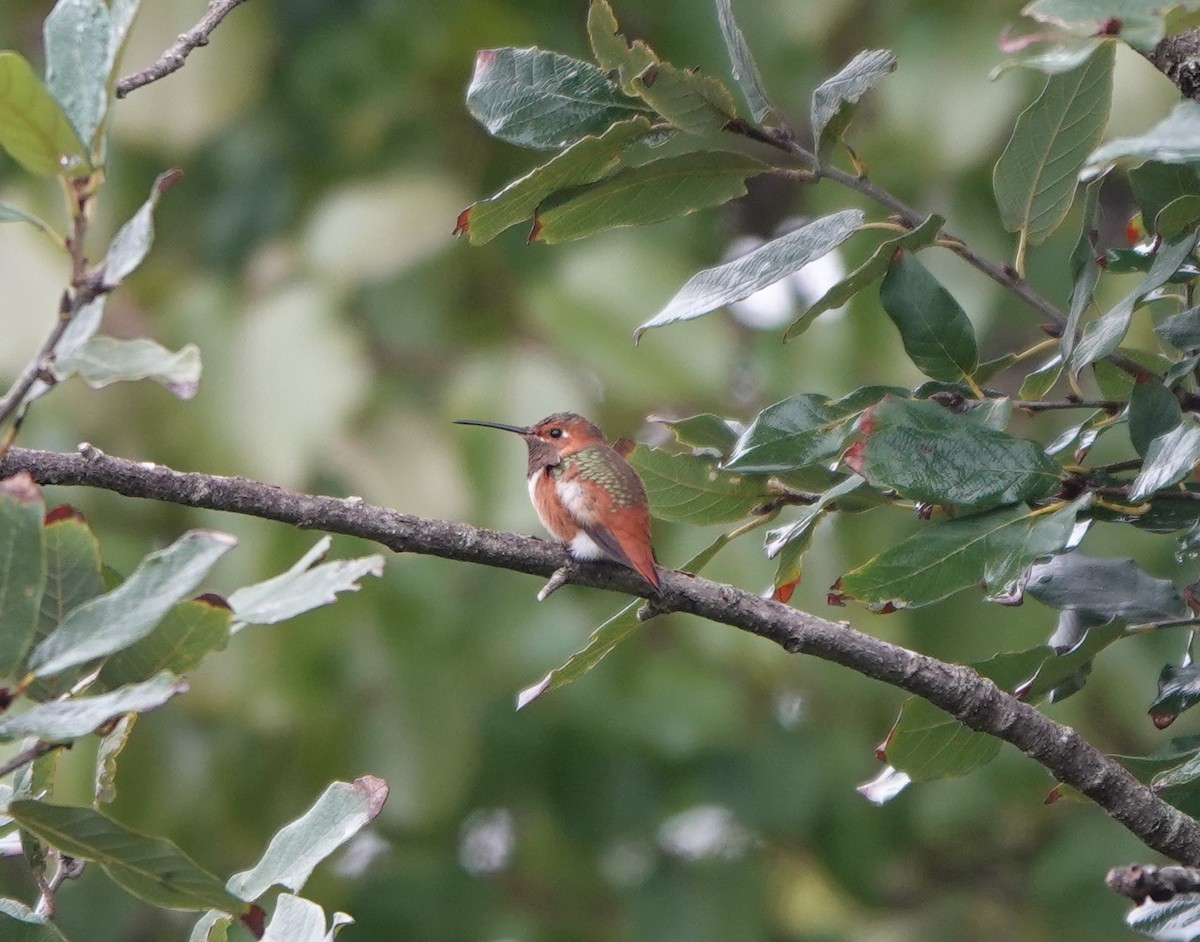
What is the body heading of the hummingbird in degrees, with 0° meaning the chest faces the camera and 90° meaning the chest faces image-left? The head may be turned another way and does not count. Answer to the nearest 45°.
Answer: approximately 90°

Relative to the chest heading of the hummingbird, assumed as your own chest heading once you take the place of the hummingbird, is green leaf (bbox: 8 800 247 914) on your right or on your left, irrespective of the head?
on your left
